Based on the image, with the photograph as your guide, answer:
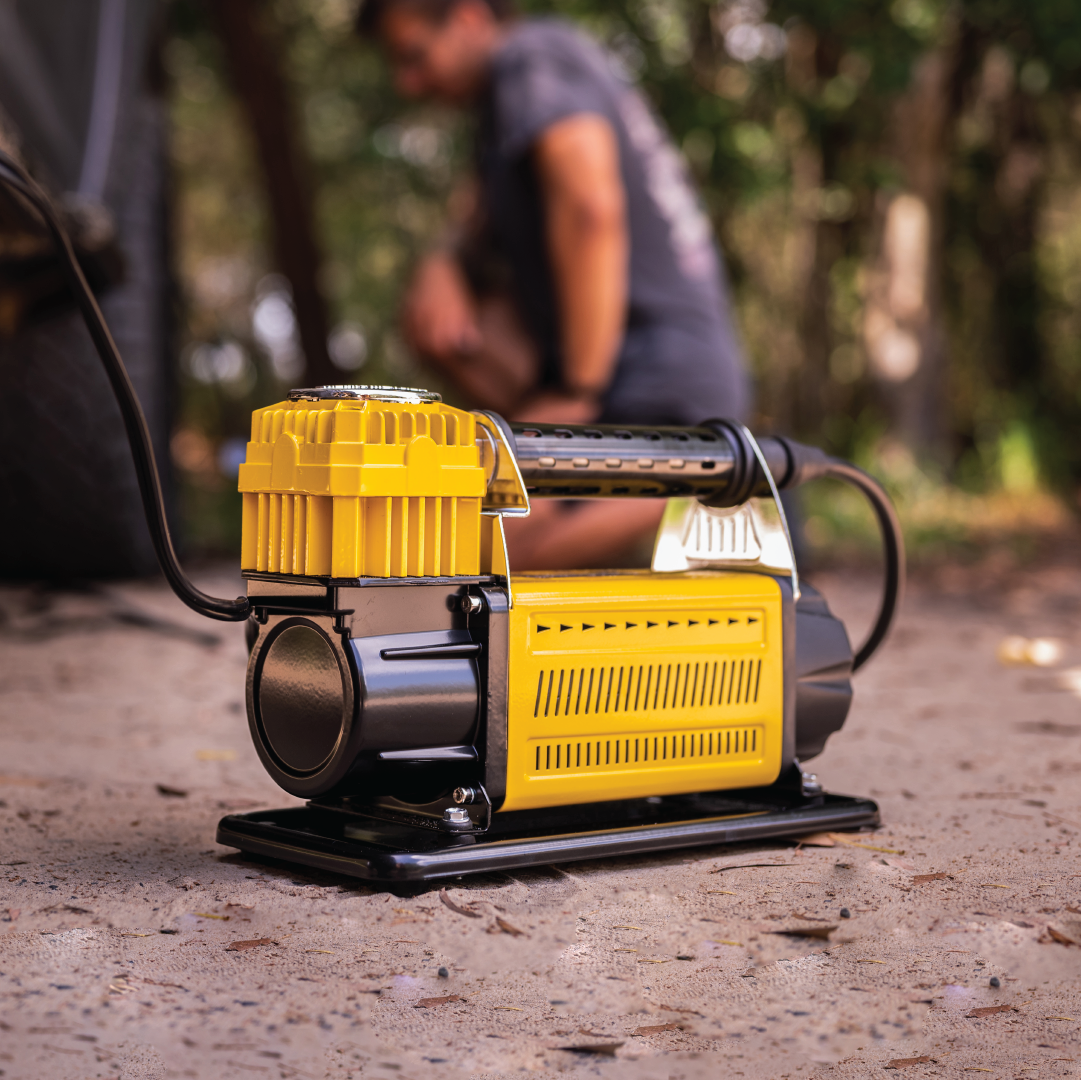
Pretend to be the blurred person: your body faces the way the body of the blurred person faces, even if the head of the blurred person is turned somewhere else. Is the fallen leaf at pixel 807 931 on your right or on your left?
on your left

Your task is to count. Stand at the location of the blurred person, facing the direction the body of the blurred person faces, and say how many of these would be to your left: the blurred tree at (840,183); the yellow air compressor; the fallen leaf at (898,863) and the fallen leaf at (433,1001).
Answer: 3

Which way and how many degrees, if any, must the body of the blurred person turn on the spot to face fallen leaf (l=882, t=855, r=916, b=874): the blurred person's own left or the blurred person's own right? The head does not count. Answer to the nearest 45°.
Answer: approximately 90° to the blurred person's own left

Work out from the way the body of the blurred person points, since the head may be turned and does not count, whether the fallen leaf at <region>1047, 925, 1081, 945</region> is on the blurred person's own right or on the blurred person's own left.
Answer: on the blurred person's own left

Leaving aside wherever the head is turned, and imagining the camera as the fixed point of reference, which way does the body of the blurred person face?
to the viewer's left

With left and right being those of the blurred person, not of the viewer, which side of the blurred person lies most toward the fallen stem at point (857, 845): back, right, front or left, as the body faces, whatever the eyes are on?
left

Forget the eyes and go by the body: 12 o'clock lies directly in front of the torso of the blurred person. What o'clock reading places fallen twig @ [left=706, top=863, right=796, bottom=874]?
The fallen twig is roughly at 9 o'clock from the blurred person.

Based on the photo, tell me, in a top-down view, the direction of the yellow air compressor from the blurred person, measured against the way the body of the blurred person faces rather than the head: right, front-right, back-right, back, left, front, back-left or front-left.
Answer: left

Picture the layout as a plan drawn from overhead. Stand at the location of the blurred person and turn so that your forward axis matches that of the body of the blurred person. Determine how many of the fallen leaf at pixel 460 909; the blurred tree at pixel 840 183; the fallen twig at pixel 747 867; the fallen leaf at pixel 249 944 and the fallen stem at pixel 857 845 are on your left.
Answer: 4

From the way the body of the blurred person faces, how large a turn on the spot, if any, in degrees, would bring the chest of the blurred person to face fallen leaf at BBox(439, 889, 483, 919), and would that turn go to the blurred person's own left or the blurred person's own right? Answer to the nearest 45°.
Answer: approximately 90° to the blurred person's own left

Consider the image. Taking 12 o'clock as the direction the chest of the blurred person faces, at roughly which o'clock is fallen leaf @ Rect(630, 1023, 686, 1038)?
The fallen leaf is roughly at 9 o'clock from the blurred person.

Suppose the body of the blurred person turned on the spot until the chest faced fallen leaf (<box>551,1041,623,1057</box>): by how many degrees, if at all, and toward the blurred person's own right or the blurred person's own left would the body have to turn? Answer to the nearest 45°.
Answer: approximately 90° to the blurred person's own left
